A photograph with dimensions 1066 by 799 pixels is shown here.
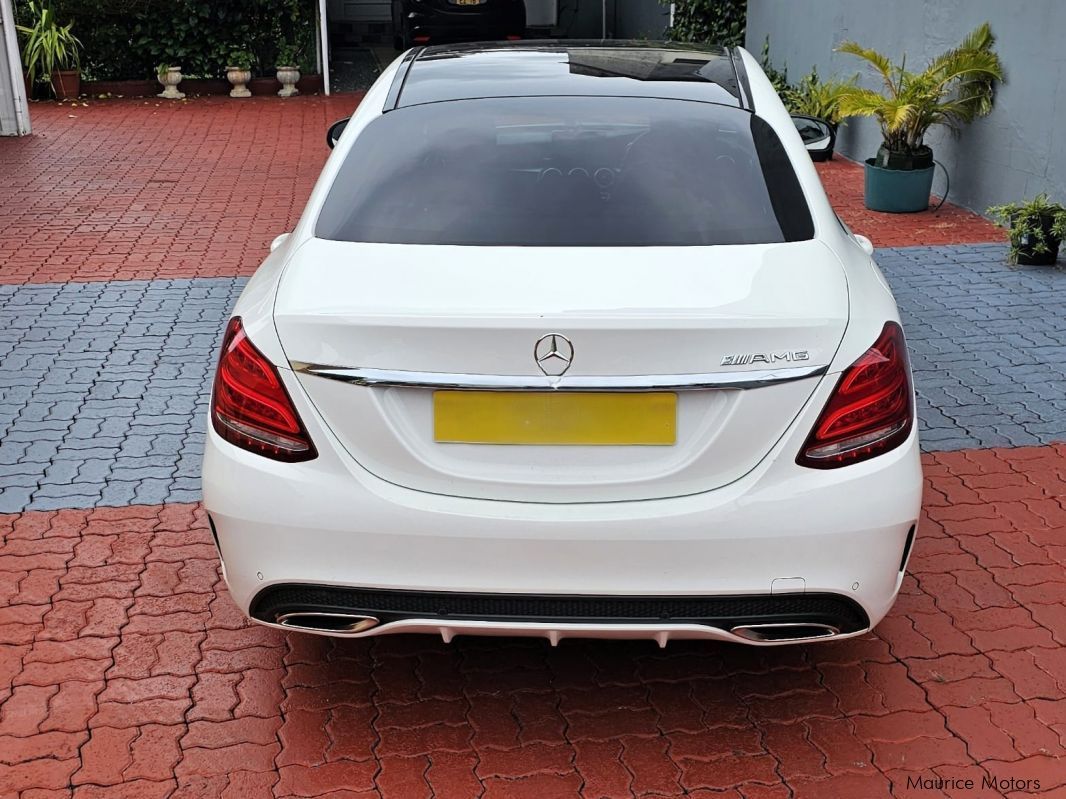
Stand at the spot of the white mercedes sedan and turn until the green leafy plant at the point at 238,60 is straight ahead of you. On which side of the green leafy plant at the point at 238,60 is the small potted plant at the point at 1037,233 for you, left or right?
right

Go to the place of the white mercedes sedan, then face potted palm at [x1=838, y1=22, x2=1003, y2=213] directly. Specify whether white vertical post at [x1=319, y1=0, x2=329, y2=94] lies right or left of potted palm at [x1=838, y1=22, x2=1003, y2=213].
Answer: left

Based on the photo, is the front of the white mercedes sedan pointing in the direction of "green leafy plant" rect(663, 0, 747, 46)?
yes

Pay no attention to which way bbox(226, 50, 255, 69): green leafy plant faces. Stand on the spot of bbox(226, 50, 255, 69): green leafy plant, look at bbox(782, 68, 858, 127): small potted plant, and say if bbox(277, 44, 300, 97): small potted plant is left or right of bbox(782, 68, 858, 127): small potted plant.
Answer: left

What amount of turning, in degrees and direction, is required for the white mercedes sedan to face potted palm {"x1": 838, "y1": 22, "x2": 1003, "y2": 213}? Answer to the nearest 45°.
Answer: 0° — it already faces it

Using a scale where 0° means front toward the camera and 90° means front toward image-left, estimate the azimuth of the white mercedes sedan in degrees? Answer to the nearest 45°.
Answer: approximately 180°

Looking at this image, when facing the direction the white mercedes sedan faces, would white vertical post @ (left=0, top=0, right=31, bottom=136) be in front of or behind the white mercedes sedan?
in front

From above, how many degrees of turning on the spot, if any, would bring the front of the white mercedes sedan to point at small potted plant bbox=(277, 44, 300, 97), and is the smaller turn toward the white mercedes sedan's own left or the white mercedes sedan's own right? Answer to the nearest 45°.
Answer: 0° — it already faces it

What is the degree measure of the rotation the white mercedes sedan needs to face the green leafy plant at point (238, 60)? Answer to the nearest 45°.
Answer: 0° — it already faces it
